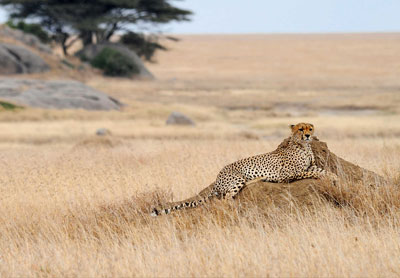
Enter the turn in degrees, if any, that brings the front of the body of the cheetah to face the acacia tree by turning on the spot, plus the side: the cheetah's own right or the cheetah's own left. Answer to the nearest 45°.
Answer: approximately 90° to the cheetah's own left

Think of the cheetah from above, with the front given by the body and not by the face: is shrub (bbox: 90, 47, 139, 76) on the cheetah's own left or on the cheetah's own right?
on the cheetah's own left

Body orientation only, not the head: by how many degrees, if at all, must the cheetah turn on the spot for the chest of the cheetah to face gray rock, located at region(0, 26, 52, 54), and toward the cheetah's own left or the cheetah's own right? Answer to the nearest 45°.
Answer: approximately 135° to the cheetah's own left

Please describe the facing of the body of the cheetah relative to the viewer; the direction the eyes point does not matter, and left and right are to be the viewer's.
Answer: facing to the right of the viewer

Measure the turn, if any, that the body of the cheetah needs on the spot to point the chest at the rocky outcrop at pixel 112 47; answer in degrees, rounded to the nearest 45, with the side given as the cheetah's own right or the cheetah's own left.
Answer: approximately 90° to the cheetah's own left

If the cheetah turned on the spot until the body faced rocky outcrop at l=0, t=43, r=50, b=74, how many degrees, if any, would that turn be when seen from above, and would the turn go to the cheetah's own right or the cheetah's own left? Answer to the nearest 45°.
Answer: approximately 135° to the cheetah's own left
